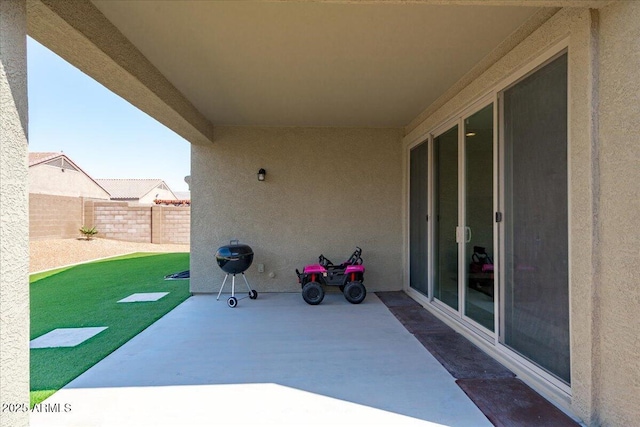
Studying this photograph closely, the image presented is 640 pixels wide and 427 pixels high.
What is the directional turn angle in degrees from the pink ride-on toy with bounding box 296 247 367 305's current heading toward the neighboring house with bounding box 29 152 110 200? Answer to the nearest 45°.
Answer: approximately 45° to its right

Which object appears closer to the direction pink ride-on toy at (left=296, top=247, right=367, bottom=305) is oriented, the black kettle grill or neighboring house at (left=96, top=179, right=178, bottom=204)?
the black kettle grill

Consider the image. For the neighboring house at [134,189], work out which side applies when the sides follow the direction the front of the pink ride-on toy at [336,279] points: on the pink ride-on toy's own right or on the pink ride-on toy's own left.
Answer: on the pink ride-on toy's own right

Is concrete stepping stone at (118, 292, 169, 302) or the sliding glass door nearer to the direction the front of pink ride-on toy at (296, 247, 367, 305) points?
the concrete stepping stone

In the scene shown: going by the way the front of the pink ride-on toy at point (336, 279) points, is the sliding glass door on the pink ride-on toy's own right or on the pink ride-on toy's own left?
on the pink ride-on toy's own left
